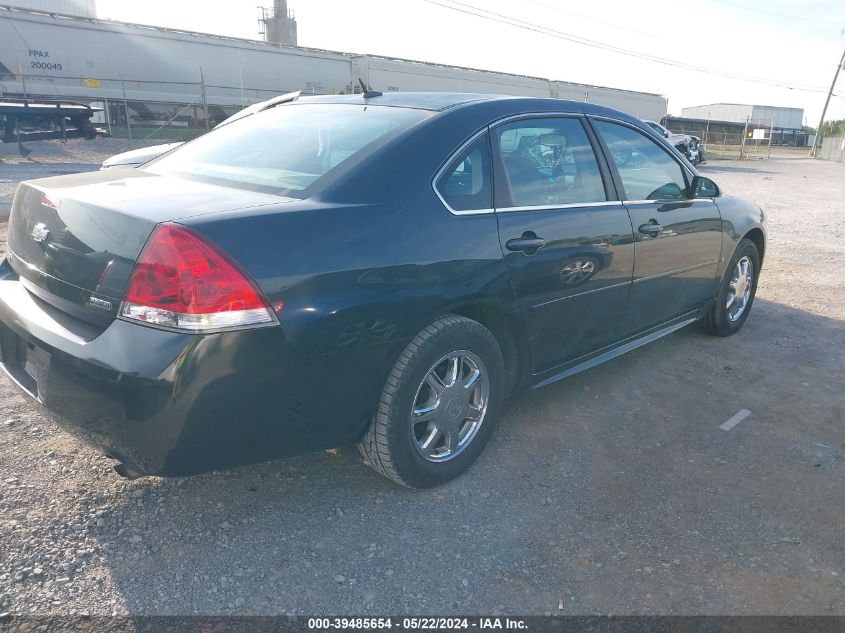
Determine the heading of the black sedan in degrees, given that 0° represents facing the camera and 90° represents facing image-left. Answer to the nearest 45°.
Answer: approximately 225°

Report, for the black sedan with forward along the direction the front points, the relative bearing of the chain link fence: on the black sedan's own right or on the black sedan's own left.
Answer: on the black sedan's own left
